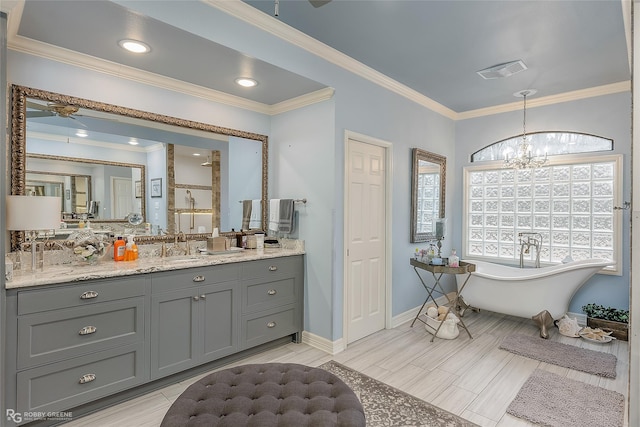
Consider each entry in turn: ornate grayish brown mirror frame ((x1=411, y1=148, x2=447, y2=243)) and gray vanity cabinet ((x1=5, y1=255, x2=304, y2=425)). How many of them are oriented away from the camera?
0

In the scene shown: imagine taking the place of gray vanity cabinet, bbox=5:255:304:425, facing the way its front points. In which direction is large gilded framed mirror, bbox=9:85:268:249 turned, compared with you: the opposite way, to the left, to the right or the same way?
the same way

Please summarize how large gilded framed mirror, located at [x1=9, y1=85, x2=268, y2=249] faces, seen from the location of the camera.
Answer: facing the viewer and to the right of the viewer

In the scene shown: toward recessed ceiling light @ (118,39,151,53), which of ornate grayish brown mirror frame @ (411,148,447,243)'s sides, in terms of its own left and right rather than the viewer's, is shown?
right

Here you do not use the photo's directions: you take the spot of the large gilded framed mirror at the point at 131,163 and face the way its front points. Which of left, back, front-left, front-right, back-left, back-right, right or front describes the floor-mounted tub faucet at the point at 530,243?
front-left

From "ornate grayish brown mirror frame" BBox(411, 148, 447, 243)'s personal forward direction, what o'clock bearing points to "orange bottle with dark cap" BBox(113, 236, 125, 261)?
The orange bottle with dark cap is roughly at 3 o'clock from the ornate grayish brown mirror frame.

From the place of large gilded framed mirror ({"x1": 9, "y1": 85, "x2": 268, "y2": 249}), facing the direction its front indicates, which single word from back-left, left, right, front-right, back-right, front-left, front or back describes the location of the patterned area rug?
front

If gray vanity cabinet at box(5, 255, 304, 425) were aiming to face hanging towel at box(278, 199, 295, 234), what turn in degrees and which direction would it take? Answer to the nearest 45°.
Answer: approximately 90° to its left

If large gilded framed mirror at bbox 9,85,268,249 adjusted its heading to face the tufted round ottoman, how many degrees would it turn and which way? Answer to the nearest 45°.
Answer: approximately 45° to its right

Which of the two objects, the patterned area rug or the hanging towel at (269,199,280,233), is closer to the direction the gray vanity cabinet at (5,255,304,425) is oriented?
the patterned area rug

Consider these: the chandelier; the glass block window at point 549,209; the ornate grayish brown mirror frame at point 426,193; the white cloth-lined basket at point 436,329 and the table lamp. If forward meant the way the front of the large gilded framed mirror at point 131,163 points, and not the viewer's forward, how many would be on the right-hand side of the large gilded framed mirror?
1

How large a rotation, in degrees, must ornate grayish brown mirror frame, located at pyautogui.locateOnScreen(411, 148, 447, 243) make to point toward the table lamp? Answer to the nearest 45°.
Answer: approximately 90° to its right

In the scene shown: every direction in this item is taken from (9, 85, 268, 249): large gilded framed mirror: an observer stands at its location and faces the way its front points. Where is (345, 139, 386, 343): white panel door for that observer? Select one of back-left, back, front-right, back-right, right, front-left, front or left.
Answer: front-left

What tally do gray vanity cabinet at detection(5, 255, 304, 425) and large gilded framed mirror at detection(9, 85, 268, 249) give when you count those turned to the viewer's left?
0

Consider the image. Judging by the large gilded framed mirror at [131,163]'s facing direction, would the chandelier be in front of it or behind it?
in front

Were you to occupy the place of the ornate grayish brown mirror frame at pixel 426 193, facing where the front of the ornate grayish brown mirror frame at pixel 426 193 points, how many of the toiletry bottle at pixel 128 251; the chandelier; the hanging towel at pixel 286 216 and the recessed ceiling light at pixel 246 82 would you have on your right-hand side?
3

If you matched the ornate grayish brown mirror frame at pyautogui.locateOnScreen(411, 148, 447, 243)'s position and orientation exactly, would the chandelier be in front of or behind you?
in front
